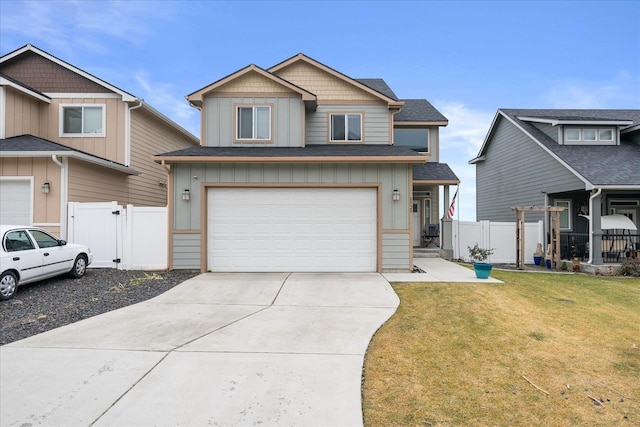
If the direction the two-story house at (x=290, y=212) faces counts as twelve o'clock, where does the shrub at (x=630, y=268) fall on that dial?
The shrub is roughly at 9 o'clock from the two-story house.

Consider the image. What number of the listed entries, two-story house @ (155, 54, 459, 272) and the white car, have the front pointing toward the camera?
1

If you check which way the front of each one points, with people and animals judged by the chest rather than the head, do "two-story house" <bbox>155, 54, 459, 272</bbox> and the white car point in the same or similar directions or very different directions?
very different directions

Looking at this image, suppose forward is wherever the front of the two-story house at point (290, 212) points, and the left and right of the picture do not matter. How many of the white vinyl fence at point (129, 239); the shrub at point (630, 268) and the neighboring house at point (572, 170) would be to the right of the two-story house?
1

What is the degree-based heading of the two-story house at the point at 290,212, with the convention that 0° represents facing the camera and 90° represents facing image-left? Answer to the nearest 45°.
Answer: approximately 0°

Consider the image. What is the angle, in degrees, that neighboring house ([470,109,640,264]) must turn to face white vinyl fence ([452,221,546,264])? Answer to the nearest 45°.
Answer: approximately 90° to its right

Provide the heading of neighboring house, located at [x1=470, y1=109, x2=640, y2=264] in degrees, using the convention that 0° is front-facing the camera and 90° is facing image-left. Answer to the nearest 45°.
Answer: approximately 315°

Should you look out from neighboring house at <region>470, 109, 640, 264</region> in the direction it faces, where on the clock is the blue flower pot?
The blue flower pot is roughly at 2 o'clock from the neighboring house.
